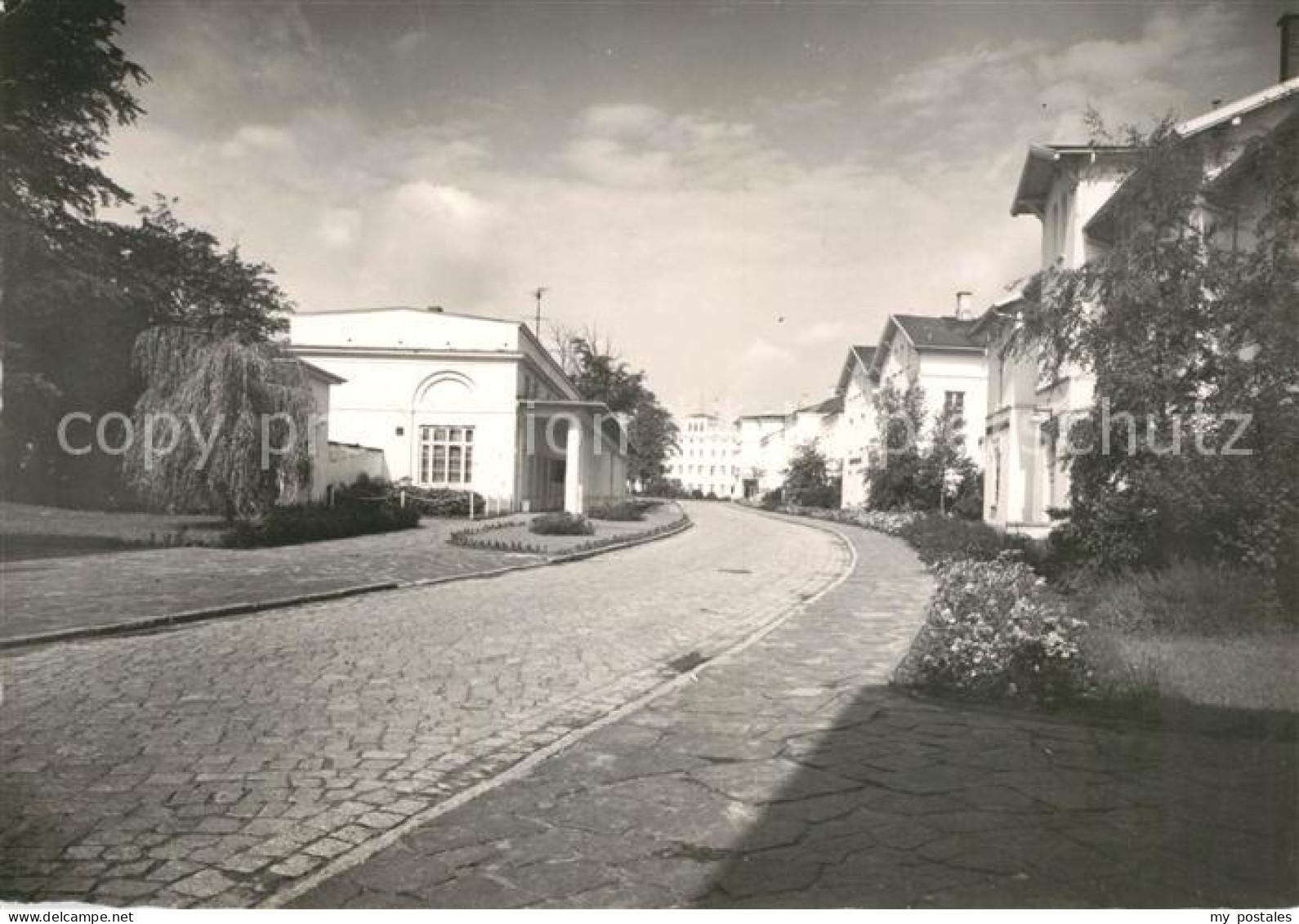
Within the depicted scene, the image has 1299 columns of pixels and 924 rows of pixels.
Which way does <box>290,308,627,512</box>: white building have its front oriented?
to the viewer's right

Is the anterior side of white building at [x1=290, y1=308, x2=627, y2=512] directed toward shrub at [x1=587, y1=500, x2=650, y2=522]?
yes

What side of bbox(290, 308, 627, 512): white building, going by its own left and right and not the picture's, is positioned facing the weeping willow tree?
right

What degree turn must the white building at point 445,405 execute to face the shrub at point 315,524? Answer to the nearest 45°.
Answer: approximately 90° to its right

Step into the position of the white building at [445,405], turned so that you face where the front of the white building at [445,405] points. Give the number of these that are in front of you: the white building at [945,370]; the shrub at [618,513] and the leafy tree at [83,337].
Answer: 2

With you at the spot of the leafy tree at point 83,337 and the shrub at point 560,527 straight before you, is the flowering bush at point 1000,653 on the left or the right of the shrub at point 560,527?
right
